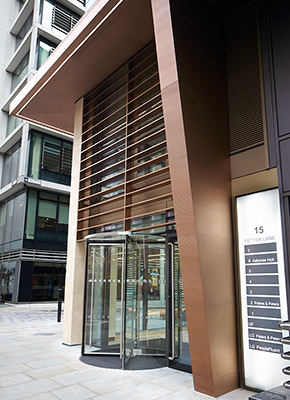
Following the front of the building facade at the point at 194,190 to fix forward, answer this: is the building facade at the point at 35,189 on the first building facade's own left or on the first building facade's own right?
on the first building facade's own right

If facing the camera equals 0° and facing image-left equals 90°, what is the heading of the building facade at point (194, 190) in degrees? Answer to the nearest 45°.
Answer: approximately 45°
